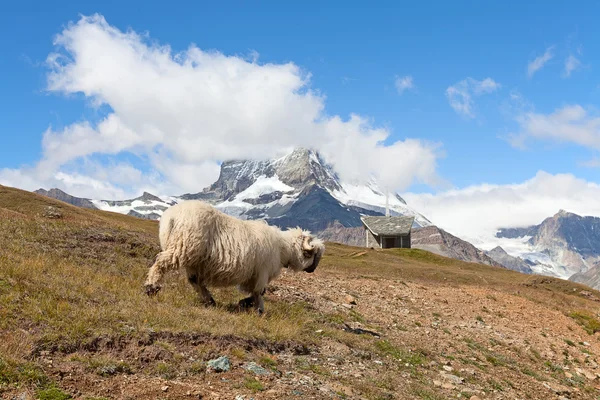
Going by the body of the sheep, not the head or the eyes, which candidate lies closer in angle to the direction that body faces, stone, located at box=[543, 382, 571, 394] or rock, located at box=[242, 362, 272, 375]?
the stone

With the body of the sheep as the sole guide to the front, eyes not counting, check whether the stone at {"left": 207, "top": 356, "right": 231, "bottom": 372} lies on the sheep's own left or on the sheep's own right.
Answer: on the sheep's own right

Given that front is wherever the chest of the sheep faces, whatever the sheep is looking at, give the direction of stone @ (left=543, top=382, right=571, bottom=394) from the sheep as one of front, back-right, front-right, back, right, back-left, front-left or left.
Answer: front

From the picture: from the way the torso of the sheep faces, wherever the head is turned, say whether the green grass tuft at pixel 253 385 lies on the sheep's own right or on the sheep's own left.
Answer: on the sheep's own right

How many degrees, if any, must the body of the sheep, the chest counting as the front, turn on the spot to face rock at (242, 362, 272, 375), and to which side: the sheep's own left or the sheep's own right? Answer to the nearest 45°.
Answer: approximately 90° to the sheep's own right

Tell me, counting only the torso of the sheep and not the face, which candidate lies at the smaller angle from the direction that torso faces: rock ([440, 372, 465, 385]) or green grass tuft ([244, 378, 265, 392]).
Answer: the rock

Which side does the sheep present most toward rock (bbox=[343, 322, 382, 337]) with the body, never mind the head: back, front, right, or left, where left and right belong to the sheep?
front

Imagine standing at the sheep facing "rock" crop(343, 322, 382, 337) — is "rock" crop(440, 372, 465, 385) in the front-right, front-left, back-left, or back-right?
front-right

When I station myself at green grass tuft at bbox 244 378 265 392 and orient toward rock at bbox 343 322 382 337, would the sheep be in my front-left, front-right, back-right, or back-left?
front-left

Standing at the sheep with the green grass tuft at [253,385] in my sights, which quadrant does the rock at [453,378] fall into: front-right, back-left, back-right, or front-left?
front-left

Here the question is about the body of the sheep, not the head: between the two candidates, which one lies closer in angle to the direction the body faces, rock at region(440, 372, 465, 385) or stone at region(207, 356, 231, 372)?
the rock

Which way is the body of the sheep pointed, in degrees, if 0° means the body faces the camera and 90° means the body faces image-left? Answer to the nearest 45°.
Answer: approximately 270°

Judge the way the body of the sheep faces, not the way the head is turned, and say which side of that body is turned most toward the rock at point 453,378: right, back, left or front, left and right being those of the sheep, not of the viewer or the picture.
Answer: right
